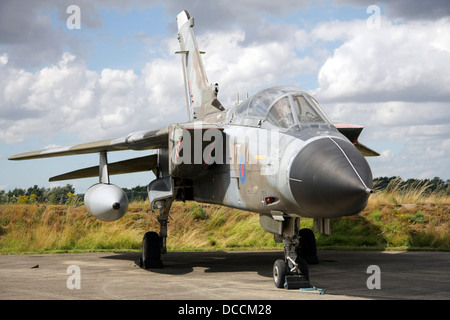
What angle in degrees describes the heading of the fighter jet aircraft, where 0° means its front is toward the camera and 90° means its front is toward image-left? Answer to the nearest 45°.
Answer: approximately 315°
